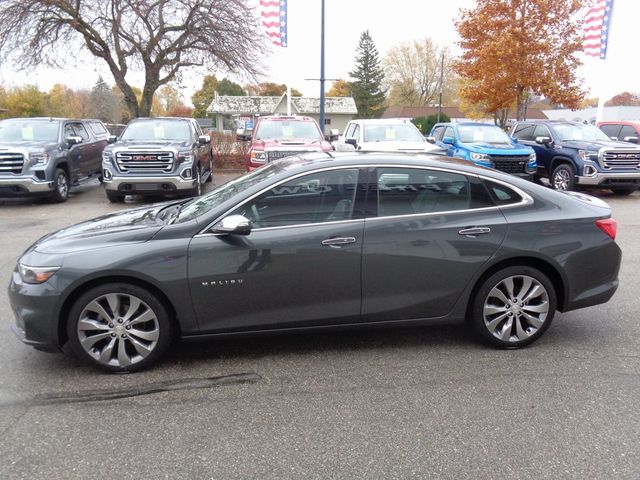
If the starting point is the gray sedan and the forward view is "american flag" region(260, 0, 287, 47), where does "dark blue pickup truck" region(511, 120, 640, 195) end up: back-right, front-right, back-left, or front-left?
front-right

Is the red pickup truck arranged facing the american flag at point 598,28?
no

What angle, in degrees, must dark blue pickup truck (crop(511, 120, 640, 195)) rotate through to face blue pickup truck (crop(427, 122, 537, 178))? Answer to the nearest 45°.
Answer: approximately 135° to its right

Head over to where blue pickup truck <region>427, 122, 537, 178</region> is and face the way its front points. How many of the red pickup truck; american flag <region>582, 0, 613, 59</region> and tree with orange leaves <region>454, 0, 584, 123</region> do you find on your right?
1

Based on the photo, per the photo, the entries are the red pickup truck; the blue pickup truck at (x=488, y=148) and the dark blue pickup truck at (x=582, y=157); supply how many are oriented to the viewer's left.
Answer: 0

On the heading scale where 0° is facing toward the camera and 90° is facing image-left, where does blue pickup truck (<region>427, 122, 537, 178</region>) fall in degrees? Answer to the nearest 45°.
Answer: approximately 315°

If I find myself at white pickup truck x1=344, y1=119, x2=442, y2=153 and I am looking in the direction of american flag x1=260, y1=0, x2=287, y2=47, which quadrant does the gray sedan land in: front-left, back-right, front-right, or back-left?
back-left

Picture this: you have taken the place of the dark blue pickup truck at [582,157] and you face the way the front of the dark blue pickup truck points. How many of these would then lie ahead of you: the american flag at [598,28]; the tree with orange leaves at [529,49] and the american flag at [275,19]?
0

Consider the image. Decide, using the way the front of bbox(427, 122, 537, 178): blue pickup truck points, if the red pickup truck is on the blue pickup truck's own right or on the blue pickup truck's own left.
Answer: on the blue pickup truck's own right

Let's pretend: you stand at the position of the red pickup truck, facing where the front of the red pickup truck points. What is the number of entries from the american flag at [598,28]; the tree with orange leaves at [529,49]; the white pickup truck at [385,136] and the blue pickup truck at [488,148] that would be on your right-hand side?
0

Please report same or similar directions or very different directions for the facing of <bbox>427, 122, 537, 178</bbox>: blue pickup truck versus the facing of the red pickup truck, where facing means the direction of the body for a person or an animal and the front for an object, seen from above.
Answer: same or similar directions

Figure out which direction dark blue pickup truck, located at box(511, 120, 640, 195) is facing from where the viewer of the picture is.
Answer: facing the viewer and to the right of the viewer

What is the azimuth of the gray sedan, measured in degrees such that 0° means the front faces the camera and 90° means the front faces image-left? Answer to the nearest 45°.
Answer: approximately 90°

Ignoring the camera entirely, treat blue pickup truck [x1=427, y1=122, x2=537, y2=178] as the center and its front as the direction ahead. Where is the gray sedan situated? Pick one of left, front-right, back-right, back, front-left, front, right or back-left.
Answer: front-right

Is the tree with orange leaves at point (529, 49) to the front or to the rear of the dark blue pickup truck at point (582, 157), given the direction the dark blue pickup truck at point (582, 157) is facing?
to the rear

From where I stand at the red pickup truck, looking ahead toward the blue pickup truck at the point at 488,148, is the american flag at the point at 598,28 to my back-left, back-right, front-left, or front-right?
front-left

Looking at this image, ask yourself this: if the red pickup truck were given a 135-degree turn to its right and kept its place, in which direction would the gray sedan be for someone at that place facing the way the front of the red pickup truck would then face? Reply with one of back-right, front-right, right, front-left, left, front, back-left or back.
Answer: back-left

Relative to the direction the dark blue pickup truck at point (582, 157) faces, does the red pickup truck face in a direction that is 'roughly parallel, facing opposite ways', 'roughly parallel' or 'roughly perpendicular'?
roughly parallel

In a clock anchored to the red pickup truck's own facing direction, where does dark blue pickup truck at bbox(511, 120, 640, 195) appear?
The dark blue pickup truck is roughly at 9 o'clock from the red pickup truck.

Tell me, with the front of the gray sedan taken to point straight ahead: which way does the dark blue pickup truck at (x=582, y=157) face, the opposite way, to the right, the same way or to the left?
to the left

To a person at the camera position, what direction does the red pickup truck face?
facing the viewer

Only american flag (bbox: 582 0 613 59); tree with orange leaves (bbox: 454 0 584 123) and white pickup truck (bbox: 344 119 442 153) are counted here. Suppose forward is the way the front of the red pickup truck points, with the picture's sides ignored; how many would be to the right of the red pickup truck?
0
